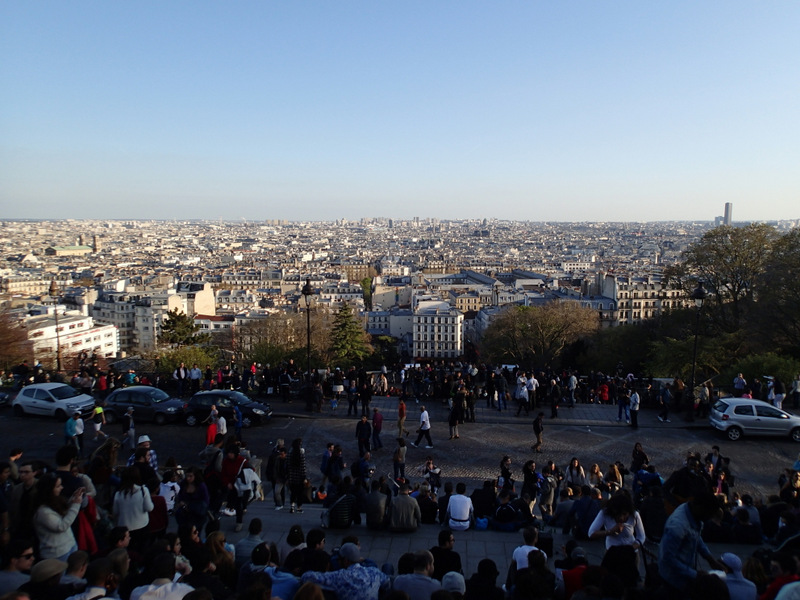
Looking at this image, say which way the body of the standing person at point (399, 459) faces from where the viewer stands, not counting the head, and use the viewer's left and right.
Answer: facing away from the viewer

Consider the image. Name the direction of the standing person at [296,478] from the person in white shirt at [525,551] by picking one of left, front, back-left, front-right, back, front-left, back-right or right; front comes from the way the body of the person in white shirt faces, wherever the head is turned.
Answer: front-left

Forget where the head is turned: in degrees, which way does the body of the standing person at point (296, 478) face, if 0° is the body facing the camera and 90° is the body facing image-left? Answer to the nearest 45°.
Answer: approximately 180°

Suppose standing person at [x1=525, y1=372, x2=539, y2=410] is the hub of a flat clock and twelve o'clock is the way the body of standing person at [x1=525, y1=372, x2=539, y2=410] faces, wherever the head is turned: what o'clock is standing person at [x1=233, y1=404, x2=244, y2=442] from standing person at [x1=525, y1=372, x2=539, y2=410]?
standing person at [x1=233, y1=404, x2=244, y2=442] is roughly at 8 o'clock from standing person at [x1=525, y1=372, x2=539, y2=410].

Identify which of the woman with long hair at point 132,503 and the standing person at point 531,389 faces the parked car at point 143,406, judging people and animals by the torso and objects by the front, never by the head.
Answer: the woman with long hair

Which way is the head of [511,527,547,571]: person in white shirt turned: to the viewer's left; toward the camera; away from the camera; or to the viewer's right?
away from the camera

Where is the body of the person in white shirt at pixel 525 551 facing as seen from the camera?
away from the camera

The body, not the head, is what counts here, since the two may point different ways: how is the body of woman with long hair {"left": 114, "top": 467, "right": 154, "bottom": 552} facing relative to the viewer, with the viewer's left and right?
facing away from the viewer

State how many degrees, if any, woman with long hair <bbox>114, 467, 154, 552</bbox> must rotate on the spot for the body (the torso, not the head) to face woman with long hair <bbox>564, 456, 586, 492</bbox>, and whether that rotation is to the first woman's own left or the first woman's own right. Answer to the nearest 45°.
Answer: approximately 90° to the first woman's own right

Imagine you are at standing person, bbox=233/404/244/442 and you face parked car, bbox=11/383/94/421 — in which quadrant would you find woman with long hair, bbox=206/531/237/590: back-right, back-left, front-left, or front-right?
back-left

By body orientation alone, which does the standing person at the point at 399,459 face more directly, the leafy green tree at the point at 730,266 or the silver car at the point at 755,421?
the leafy green tree

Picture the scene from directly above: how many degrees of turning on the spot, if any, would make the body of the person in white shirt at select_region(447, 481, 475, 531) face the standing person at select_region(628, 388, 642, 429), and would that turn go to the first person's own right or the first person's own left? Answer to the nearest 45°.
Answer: approximately 45° to the first person's own right

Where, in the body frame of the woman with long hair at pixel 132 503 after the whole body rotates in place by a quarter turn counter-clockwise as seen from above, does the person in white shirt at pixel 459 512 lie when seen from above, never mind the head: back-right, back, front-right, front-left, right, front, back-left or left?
back

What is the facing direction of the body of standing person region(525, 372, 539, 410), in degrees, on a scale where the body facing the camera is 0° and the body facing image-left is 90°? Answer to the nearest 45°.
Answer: approximately 180°

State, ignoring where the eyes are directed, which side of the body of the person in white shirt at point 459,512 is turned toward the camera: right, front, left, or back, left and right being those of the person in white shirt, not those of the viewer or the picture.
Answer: back
